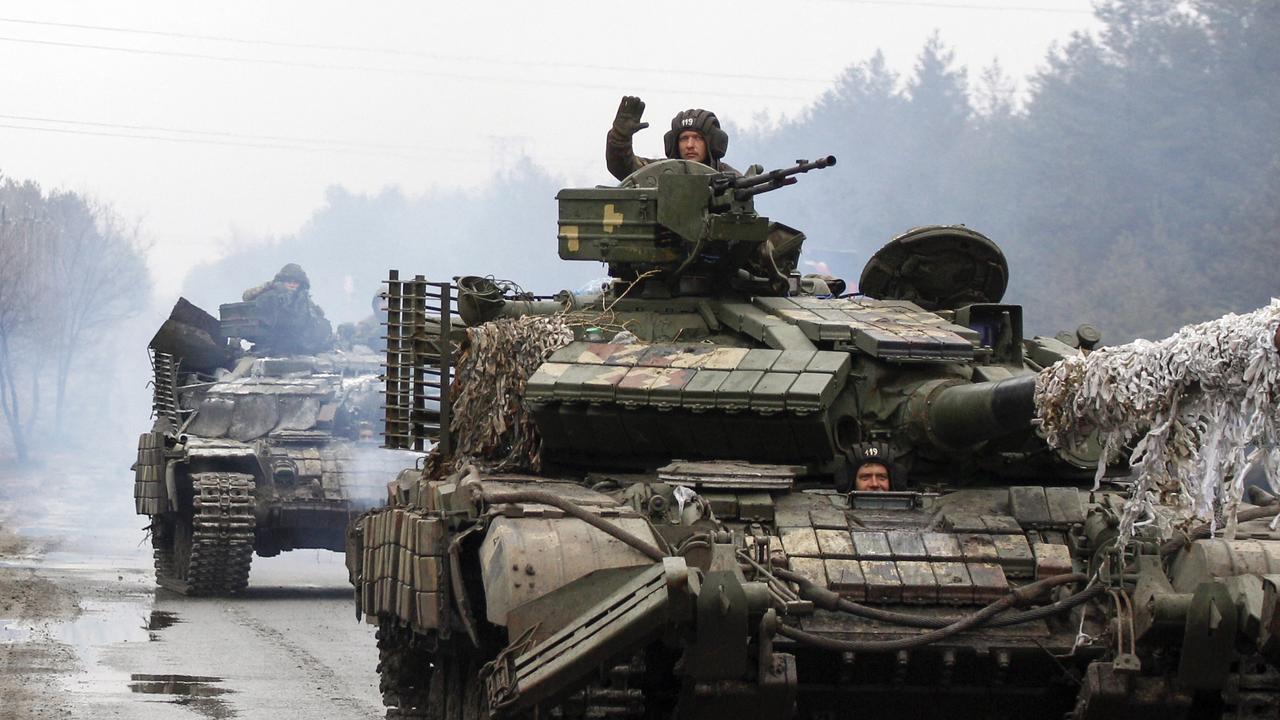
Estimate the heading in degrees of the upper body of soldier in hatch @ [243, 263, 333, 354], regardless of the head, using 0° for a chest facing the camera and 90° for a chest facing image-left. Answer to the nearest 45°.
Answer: approximately 0°

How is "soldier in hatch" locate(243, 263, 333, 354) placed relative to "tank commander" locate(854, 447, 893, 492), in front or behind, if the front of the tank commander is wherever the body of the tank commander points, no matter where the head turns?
behind
